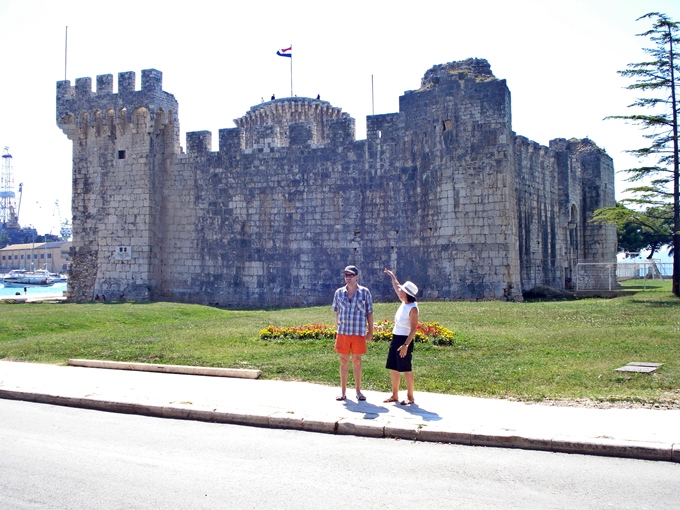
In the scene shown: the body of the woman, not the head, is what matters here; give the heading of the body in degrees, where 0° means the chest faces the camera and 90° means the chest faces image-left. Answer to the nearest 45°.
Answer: approximately 45°

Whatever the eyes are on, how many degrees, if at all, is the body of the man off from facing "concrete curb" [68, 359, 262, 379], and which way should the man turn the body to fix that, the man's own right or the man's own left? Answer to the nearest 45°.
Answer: approximately 135° to the man's own right

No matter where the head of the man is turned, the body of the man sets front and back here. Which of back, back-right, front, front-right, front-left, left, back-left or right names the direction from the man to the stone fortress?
back

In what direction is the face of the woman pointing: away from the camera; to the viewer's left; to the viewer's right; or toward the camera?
to the viewer's left

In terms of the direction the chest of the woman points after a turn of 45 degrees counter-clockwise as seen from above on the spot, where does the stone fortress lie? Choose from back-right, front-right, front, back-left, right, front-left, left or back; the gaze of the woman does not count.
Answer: back

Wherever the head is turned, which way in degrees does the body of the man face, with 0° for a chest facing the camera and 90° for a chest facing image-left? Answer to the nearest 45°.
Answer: approximately 0°
